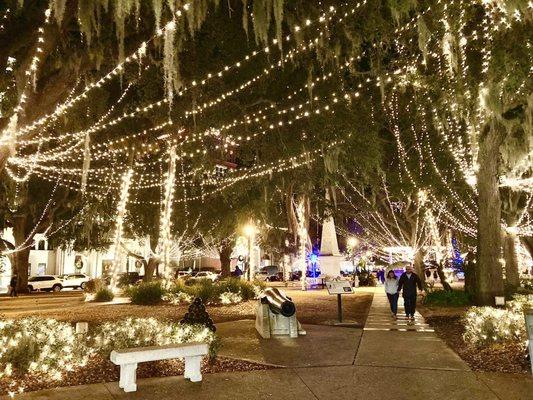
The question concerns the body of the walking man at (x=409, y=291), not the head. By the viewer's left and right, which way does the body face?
facing the viewer

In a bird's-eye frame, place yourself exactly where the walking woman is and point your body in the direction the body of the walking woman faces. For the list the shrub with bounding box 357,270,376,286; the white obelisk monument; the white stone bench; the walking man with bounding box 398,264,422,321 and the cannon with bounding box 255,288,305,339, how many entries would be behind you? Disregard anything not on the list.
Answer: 2

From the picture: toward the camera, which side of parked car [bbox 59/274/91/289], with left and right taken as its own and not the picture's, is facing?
left

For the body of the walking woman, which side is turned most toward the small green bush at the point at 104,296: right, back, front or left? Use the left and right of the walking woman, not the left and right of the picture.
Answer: right

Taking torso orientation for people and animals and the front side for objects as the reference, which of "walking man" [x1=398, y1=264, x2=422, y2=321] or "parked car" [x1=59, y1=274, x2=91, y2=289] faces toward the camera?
the walking man

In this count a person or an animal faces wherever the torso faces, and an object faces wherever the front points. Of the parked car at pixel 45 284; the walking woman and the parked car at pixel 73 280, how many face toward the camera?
1

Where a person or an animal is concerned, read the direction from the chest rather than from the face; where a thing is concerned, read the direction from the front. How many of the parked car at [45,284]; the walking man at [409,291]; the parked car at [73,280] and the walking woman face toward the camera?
2

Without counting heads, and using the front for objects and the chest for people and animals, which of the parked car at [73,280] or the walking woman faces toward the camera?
the walking woman

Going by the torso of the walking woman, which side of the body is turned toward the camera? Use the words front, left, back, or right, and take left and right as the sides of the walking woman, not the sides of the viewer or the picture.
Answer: front

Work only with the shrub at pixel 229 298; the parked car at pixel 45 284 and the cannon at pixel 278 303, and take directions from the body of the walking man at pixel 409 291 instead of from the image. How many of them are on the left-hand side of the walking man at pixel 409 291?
0

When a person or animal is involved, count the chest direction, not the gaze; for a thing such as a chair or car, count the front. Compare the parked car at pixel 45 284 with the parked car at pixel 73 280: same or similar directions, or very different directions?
same or similar directions

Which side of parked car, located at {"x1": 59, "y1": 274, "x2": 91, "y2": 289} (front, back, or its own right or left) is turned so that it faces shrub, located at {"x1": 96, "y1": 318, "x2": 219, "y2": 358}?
left
